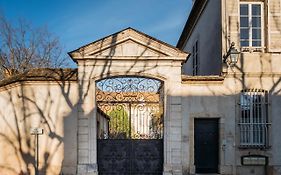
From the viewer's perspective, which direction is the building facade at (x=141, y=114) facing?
toward the camera
